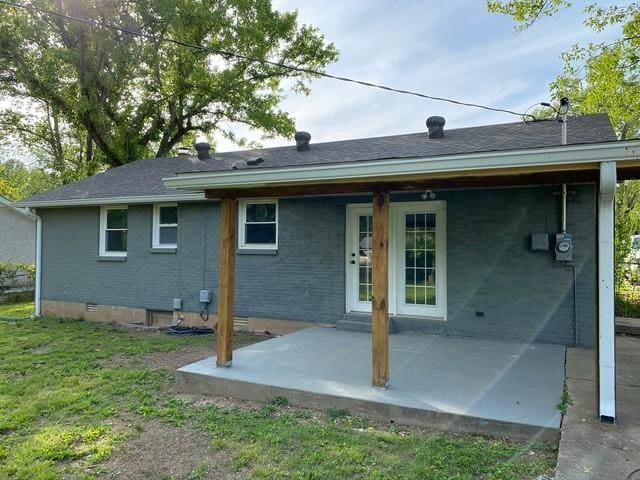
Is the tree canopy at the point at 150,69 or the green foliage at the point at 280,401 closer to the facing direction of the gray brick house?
the green foliage

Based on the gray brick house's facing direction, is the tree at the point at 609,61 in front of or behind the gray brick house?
in front

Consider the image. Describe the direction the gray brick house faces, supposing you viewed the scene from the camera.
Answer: facing away from the viewer and to the right of the viewer

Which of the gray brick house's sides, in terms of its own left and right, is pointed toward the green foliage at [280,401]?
back

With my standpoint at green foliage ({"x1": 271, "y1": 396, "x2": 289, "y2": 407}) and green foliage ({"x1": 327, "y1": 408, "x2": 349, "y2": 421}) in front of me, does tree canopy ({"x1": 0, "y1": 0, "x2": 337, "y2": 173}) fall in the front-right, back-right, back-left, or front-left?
back-left

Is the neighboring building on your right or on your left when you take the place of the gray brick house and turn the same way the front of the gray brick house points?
on your left
